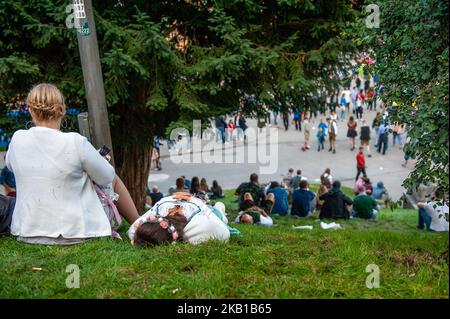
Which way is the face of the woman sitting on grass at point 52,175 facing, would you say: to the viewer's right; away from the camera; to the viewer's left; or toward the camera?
away from the camera

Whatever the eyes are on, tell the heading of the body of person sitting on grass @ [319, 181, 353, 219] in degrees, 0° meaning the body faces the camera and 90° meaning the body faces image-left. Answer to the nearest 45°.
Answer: approximately 180°

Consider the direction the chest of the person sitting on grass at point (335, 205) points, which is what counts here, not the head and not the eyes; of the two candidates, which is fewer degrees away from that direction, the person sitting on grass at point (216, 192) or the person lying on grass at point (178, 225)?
the person sitting on grass

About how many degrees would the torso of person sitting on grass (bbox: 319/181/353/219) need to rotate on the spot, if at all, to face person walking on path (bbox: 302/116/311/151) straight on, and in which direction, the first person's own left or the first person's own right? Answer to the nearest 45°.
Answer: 0° — they already face them

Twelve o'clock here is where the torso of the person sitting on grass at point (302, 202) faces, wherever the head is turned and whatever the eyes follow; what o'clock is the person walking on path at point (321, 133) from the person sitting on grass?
The person walking on path is roughly at 12 o'clock from the person sitting on grass.

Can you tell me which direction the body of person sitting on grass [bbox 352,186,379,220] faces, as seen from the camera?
away from the camera

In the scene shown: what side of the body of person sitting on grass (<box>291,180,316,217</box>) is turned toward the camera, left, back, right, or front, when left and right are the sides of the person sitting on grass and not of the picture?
back

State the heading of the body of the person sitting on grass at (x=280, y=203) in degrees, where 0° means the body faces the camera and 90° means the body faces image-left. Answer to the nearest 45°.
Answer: approximately 135°

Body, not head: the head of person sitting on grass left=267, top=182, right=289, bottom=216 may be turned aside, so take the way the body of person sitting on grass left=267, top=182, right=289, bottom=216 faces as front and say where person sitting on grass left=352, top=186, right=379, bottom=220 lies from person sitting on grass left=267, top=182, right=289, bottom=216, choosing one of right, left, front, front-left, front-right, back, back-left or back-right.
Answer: back-right

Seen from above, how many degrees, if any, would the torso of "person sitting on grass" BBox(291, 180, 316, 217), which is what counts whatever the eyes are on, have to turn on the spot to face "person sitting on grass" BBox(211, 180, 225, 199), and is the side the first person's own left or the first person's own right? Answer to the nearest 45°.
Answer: approximately 45° to the first person's own left
